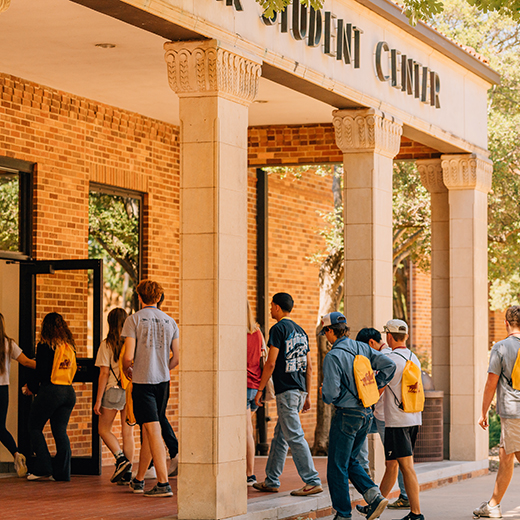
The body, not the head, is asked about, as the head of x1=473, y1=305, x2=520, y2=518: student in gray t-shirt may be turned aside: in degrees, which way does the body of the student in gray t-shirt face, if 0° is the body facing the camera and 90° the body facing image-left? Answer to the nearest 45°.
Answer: approximately 135°

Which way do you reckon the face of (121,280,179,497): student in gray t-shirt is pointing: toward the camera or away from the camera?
away from the camera

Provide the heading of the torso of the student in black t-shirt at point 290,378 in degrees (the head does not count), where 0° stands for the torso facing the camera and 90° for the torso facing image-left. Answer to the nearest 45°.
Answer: approximately 135°

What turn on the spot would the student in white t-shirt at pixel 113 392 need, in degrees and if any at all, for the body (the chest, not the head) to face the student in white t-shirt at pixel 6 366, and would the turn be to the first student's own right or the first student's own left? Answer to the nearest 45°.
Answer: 0° — they already face them

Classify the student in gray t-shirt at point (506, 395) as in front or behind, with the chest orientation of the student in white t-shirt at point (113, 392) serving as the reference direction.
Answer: behind

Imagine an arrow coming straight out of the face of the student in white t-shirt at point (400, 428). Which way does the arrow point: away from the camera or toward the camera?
away from the camera

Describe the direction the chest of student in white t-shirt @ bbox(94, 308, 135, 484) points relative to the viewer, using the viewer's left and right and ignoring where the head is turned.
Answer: facing away from the viewer and to the left of the viewer

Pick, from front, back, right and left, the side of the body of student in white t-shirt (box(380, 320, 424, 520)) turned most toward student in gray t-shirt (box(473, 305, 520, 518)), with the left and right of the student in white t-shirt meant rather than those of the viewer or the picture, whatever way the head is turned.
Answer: right

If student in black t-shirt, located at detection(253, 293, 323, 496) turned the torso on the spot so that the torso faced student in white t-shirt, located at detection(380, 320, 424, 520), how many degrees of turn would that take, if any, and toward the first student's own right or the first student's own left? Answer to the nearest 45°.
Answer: approximately 180°

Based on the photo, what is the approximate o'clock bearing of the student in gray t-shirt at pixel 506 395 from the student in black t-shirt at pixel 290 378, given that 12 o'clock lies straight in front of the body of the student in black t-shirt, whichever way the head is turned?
The student in gray t-shirt is roughly at 5 o'clock from the student in black t-shirt.

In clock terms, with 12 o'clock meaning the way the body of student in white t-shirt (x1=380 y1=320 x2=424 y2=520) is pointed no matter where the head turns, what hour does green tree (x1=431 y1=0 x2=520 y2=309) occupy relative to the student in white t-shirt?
The green tree is roughly at 2 o'clock from the student in white t-shirt.

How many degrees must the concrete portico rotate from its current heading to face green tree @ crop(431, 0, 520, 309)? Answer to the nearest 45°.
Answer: approximately 90° to its left

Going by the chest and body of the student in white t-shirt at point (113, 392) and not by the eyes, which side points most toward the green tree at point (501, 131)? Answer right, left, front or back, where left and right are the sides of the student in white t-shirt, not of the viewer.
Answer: right
